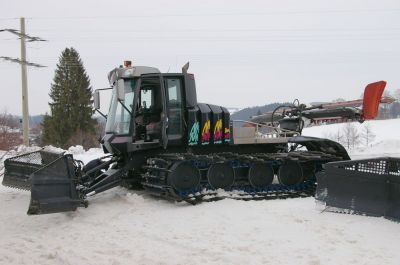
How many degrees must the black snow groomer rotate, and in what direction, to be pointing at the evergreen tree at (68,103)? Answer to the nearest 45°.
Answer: approximately 90° to its right

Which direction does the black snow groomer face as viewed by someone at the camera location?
facing to the left of the viewer
